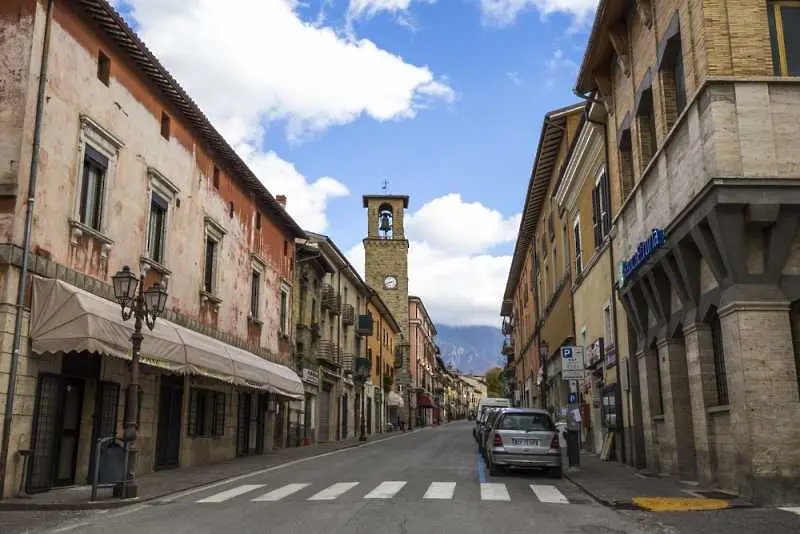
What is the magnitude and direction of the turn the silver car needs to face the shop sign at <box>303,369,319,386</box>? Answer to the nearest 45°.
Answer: approximately 45° to its left

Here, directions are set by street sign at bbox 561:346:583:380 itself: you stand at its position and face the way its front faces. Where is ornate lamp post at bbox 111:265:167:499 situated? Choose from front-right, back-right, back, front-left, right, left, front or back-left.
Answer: front-right

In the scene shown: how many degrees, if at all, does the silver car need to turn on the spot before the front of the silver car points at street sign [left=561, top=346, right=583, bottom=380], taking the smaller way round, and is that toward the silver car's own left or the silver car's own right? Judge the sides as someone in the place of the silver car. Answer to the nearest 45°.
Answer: approximately 45° to the silver car's own right

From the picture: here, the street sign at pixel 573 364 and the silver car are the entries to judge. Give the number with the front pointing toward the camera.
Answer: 1

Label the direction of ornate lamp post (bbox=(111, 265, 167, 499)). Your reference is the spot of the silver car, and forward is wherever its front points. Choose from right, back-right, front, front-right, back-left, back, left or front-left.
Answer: back-left

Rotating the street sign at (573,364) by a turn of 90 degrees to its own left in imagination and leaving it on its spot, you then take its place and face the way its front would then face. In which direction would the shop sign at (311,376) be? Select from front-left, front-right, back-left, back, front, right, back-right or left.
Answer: back-left

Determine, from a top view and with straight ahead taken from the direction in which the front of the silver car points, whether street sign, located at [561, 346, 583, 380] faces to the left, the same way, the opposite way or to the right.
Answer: the opposite way

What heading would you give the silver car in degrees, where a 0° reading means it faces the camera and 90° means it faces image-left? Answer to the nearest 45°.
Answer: approximately 180°
